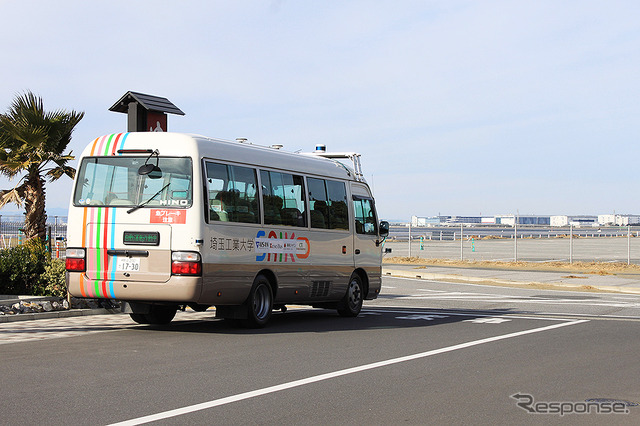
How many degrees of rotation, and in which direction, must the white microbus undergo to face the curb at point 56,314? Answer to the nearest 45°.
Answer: approximately 90° to its left

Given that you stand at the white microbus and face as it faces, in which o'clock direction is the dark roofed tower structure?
The dark roofed tower structure is roughly at 10 o'clock from the white microbus.

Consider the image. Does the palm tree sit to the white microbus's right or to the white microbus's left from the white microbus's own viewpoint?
on its left

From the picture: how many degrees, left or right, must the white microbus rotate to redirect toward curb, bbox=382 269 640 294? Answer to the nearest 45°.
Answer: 0° — it already faces it

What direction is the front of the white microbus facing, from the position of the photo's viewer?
facing away from the viewer and to the right of the viewer

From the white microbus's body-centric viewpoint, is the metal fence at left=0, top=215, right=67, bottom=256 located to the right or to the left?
on its left

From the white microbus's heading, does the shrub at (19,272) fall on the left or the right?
on its left
